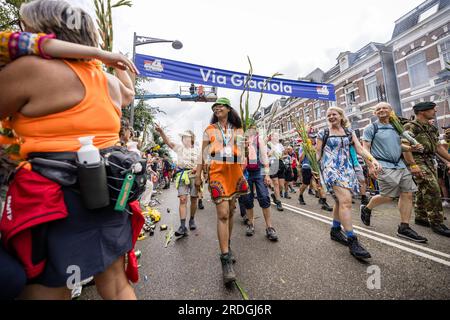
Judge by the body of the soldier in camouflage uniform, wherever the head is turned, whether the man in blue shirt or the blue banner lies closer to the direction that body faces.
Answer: the man in blue shirt

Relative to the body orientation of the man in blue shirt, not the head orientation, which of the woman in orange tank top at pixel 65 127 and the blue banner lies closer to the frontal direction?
the woman in orange tank top

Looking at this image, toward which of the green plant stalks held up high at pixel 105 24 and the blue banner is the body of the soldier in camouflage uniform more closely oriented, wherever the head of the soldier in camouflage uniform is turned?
the green plant stalks held up high

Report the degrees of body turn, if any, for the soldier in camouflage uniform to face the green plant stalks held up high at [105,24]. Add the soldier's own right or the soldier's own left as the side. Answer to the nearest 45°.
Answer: approximately 45° to the soldier's own right

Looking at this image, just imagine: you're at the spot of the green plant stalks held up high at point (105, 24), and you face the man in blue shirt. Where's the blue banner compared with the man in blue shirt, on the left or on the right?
left

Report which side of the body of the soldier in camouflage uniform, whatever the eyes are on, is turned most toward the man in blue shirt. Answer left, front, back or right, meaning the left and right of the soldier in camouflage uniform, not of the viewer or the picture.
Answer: right

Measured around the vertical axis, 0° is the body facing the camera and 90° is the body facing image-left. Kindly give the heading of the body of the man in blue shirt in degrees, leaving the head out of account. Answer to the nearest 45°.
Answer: approximately 315°

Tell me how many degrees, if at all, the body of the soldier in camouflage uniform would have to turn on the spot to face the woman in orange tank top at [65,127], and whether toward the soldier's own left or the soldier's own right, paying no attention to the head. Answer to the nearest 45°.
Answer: approximately 45° to the soldier's own right

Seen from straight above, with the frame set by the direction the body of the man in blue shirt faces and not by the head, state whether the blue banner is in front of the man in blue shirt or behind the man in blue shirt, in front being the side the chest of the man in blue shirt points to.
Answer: behind

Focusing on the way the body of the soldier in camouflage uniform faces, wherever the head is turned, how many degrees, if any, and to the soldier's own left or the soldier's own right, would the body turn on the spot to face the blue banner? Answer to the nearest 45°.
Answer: approximately 135° to the soldier's own right

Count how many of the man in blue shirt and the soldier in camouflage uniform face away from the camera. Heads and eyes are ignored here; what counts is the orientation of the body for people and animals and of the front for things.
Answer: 0

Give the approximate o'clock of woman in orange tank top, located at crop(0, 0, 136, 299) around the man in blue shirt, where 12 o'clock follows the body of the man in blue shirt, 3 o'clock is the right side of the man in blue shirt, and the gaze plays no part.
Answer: The woman in orange tank top is roughly at 2 o'clock from the man in blue shirt.

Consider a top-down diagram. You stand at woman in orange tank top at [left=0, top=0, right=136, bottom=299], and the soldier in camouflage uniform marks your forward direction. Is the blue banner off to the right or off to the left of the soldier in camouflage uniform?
left
